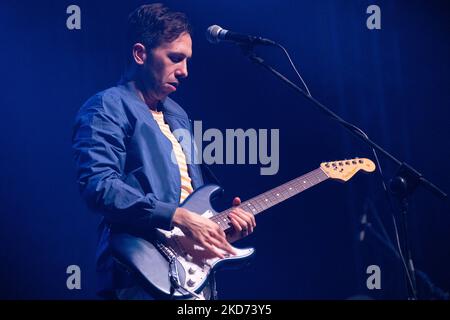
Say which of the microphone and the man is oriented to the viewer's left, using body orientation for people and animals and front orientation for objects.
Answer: the microphone

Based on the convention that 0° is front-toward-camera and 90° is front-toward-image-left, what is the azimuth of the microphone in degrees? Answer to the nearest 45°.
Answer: approximately 90°

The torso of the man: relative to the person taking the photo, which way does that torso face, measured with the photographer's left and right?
facing the viewer and to the right of the viewer

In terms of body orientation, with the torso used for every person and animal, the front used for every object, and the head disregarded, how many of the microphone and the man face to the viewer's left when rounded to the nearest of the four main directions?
1
